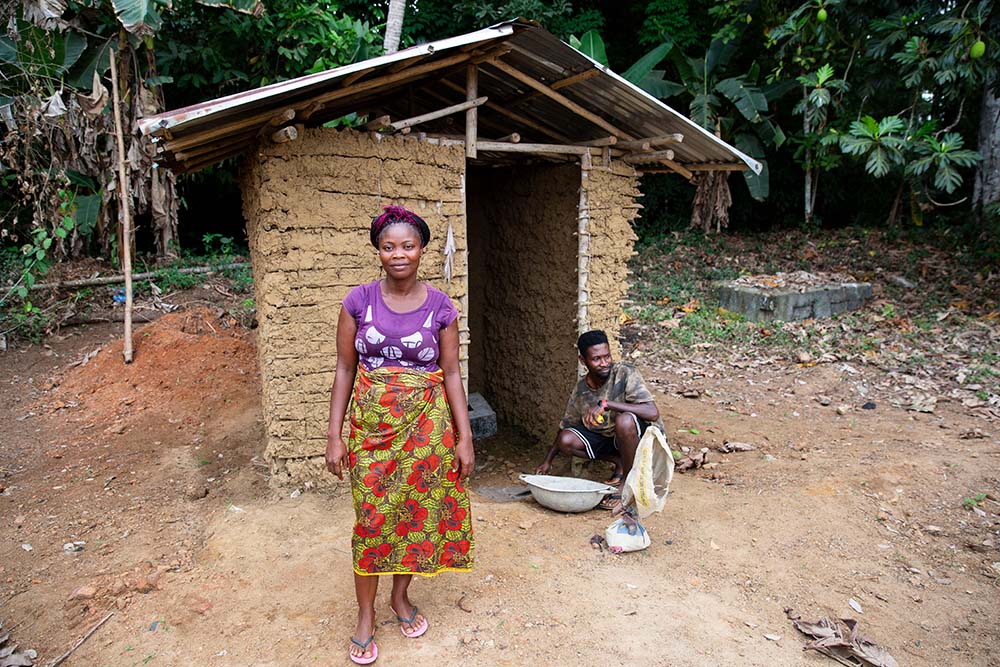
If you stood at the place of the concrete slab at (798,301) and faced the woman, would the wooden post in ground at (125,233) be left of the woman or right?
right

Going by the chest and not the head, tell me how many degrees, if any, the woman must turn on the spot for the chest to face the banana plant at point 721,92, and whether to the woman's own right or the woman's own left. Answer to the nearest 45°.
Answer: approximately 135° to the woman's own left

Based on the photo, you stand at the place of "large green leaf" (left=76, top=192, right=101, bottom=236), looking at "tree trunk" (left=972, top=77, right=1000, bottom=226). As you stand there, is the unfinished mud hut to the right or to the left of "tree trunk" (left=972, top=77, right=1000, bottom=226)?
right

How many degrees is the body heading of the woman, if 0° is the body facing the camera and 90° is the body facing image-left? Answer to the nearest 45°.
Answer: approximately 0°

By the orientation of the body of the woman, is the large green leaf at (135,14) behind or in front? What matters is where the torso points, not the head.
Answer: behind

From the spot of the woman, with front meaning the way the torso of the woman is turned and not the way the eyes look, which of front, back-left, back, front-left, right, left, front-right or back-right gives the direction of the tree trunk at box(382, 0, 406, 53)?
back

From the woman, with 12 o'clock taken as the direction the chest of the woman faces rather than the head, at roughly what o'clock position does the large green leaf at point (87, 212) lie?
The large green leaf is roughly at 5 o'clock from the woman.

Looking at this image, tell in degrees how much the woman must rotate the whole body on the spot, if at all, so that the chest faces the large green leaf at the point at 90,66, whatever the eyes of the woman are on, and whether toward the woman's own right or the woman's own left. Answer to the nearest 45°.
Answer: approximately 135° to the woman's own right

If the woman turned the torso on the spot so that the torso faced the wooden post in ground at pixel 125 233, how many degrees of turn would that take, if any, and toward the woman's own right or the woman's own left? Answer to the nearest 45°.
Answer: approximately 135° to the woman's own right
